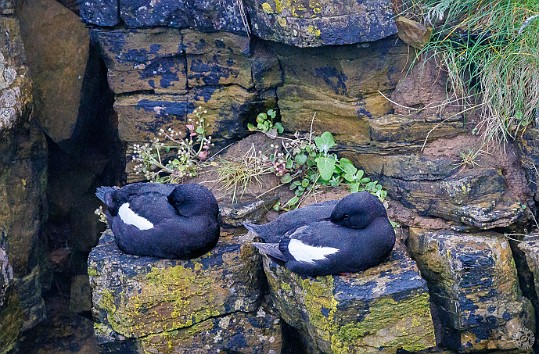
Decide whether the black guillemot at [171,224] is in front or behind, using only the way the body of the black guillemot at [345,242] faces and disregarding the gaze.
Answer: behind

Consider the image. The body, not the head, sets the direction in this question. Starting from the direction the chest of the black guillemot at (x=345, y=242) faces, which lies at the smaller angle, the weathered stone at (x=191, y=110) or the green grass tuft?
the green grass tuft

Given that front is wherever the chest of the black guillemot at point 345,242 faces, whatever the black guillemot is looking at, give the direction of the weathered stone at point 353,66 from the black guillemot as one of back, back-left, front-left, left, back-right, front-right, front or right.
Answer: left

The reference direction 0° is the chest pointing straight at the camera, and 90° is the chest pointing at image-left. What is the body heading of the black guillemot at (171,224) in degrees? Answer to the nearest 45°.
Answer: approximately 270°

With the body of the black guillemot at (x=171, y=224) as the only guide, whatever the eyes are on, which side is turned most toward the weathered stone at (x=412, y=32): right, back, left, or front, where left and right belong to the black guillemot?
front

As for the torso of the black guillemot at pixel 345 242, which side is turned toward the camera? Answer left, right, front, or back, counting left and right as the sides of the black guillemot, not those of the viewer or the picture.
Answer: right

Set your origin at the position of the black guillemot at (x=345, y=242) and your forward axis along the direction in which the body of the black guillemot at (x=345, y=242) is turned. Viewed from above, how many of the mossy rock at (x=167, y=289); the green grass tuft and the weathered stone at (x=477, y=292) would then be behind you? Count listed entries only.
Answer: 1

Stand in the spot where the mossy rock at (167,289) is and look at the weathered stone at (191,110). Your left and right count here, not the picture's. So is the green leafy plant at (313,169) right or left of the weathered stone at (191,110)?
right

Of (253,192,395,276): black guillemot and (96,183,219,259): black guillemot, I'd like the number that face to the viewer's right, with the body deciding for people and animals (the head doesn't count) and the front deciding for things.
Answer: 2
